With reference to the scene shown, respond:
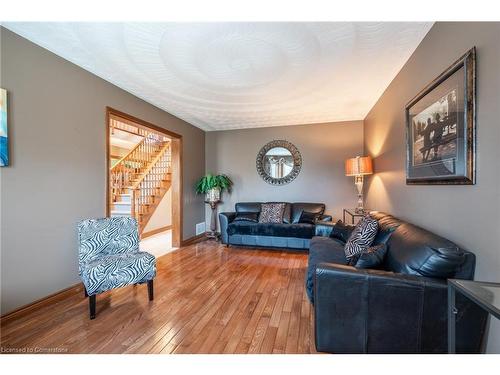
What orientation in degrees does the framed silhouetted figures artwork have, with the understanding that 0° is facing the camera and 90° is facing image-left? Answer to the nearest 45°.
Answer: approximately 45°

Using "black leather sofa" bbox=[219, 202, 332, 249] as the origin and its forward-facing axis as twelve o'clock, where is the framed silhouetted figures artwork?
The framed silhouetted figures artwork is roughly at 11 o'clock from the black leather sofa.

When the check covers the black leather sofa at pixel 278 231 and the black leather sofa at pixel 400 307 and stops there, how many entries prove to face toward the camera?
1

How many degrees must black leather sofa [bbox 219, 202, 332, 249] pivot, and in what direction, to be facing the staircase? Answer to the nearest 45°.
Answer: approximately 90° to its right

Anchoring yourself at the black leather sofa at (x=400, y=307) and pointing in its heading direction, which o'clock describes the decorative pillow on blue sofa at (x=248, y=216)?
The decorative pillow on blue sofa is roughly at 1 o'clock from the black leather sofa.

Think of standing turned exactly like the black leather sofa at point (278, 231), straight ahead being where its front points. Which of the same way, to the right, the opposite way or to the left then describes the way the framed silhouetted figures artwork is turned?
to the right

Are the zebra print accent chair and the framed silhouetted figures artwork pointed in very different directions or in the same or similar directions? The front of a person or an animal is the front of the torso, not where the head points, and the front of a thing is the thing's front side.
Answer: very different directions

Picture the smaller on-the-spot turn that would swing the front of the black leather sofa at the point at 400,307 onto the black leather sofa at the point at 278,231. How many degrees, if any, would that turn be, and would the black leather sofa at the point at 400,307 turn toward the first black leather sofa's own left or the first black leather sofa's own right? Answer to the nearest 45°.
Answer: approximately 45° to the first black leather sofa's own right

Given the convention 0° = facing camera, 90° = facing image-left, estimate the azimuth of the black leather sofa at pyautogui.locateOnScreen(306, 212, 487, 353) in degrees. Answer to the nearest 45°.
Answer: approximately 90°
